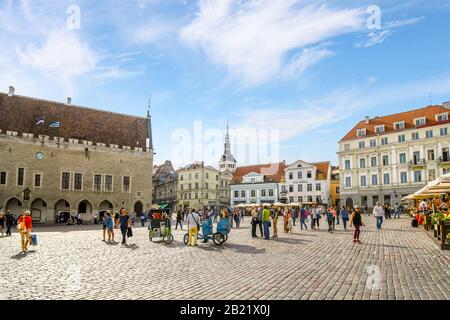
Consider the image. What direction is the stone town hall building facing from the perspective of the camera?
toward the camera

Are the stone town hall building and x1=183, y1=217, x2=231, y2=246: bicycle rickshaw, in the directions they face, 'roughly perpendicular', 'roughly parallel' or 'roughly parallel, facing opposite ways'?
roughly perpendicular

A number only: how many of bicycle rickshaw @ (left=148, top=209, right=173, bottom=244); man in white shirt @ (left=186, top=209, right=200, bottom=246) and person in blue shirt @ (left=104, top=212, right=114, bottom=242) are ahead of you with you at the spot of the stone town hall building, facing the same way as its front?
3

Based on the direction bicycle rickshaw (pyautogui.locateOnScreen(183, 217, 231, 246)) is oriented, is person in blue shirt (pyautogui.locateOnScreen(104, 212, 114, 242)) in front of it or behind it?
in front

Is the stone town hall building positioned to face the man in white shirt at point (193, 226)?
yes

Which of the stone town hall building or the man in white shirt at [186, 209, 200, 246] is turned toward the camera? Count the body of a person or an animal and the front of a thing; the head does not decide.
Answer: the stone town hall building

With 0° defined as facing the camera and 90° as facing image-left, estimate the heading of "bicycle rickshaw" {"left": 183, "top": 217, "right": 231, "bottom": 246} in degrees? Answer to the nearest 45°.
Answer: approximately 90°

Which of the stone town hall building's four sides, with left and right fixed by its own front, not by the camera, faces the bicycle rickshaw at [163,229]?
front

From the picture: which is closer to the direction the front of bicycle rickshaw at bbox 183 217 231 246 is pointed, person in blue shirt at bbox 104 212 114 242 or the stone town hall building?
the person in blue shirt

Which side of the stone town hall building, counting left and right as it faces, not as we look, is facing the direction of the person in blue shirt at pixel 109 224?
front

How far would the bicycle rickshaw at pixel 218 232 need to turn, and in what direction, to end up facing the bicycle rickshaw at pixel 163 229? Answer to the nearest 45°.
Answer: approximately 45° to its right

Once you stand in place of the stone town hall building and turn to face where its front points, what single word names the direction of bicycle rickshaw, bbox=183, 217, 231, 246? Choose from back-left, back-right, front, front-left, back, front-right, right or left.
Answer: front

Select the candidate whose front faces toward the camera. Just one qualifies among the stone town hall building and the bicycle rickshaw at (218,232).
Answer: the stone town hall building

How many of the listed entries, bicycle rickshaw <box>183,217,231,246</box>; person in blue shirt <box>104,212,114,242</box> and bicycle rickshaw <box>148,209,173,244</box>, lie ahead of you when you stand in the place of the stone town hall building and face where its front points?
3
